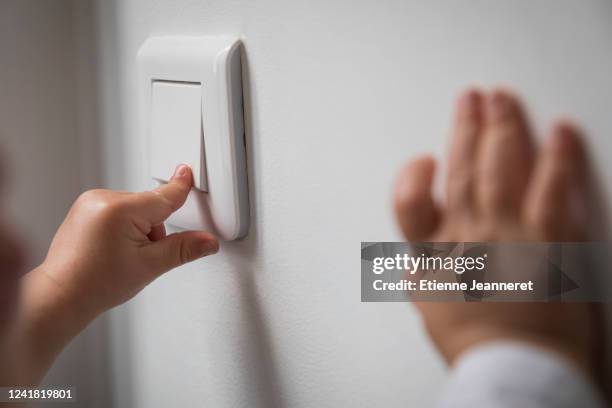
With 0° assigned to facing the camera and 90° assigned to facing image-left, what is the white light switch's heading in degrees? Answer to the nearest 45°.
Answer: approximately 45°
